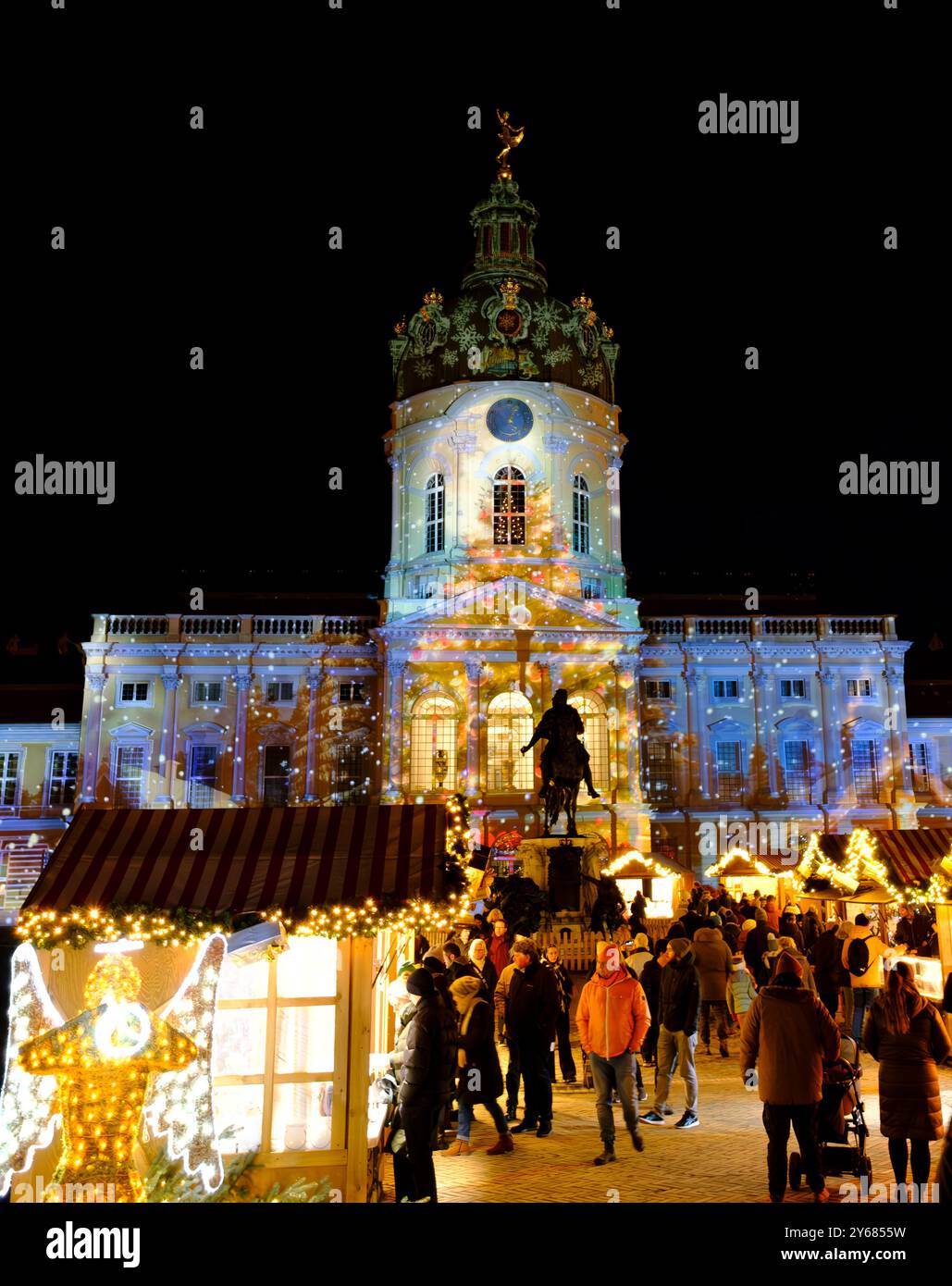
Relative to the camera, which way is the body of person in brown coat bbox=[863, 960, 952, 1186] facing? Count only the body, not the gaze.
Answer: away from the camera

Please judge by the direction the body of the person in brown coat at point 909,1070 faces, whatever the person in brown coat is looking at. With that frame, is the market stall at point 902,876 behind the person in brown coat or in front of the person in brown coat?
in front

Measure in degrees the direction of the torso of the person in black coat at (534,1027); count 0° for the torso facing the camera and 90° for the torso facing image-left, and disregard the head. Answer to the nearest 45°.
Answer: approximately 45°

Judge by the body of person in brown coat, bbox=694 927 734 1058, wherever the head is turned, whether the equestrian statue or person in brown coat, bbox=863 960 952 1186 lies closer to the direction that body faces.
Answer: the equestrian statue

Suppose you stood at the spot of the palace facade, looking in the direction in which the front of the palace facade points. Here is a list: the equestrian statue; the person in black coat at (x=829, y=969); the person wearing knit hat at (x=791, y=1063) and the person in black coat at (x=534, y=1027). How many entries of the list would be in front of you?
4

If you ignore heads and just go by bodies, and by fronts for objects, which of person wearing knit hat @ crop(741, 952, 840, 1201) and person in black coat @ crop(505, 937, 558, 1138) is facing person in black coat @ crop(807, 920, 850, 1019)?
the person wearing knit hat

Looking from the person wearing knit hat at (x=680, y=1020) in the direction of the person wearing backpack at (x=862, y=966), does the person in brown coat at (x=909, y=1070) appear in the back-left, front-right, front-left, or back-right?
back-right

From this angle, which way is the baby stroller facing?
away from the camera

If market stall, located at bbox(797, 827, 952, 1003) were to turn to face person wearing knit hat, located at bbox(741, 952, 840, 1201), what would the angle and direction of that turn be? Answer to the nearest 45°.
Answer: approximately 45° to its left

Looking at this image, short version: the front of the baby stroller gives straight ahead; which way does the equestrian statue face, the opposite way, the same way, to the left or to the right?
the opposite way

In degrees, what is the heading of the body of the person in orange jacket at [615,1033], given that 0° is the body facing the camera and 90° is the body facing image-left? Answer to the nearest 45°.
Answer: approximately 0°

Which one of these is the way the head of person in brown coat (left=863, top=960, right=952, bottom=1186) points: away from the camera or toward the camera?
away from the camera

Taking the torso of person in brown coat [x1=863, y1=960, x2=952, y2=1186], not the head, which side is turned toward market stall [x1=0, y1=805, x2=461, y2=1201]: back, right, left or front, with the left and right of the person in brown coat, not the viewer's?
left

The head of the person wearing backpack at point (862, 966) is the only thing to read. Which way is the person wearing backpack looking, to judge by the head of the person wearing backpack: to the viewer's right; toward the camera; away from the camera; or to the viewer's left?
away from the camera

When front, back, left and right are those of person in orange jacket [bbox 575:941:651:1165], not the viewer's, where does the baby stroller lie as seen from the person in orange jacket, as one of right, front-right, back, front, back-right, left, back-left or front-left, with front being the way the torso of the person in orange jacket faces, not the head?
front-left
